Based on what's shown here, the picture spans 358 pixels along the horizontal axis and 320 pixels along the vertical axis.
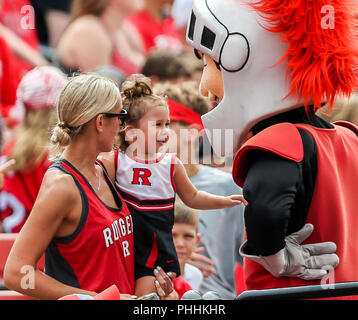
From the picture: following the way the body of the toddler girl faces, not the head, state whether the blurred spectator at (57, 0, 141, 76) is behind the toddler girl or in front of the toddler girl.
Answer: behind

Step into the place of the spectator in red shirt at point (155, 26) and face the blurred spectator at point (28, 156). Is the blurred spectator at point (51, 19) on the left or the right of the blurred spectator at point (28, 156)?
right

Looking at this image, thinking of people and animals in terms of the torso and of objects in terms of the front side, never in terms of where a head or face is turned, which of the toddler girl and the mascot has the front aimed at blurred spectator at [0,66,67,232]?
the mascot

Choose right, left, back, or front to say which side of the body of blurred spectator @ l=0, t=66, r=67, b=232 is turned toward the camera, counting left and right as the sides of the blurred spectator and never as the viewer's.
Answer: back

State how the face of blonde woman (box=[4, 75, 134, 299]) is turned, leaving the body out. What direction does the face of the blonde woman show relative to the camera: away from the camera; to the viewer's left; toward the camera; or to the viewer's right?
to the viewer's right

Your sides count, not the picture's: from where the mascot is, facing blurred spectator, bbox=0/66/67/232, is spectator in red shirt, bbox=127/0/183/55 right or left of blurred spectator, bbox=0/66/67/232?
right

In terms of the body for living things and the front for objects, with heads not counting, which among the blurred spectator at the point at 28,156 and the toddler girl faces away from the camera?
the blurred spectator

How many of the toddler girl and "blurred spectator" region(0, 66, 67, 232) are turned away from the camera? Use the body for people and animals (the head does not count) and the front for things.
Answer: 1
